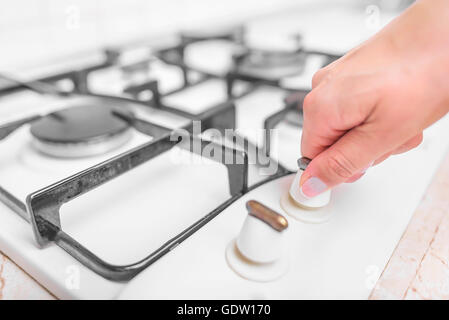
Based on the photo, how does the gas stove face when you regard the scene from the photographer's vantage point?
facing the viewer and to the right of the viewer
